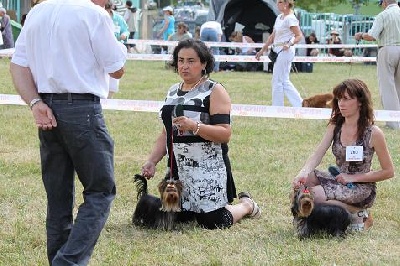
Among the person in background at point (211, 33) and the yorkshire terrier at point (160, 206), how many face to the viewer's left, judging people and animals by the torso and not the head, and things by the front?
0

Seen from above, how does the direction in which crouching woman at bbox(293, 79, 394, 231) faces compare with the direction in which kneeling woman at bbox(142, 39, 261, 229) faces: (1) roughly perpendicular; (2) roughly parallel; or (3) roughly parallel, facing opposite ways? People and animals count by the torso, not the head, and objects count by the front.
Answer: roughly parallel

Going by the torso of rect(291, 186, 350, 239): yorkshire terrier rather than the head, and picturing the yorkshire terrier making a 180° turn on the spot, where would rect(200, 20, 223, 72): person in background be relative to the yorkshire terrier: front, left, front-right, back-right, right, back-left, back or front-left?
left

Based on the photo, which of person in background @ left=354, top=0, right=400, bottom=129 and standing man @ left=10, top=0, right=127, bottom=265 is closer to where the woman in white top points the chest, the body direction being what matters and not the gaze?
the standing man

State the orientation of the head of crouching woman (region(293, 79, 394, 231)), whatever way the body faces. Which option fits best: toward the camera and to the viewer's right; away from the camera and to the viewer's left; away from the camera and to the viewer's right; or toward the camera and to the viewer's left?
toward the camera and to the viewer's left

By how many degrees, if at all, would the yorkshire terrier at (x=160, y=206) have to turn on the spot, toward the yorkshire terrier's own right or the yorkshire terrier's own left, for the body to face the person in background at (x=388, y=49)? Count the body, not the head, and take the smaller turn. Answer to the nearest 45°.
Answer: approximately 90° to the yorkshire terrier's own left

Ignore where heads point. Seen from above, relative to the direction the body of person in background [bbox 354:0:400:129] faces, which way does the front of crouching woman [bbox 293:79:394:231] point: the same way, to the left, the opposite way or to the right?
to the left

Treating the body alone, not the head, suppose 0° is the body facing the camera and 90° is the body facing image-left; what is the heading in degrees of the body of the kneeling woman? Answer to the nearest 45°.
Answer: approximately 45°

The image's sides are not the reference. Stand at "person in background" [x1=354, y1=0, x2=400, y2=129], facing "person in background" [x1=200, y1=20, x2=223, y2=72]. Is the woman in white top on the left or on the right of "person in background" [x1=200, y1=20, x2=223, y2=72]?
left

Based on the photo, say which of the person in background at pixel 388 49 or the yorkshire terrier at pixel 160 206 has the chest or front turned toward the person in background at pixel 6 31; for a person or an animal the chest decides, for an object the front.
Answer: the person in background at pixel 388 49

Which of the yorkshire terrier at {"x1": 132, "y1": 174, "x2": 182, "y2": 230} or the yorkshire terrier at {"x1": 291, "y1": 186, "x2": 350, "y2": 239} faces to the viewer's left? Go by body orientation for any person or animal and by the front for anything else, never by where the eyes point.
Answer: the yorkshire terrier at {"x1": 291, "y1": 186, "x2": 350, "y2": 239}

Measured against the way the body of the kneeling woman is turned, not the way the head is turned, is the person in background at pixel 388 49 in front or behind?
behind
